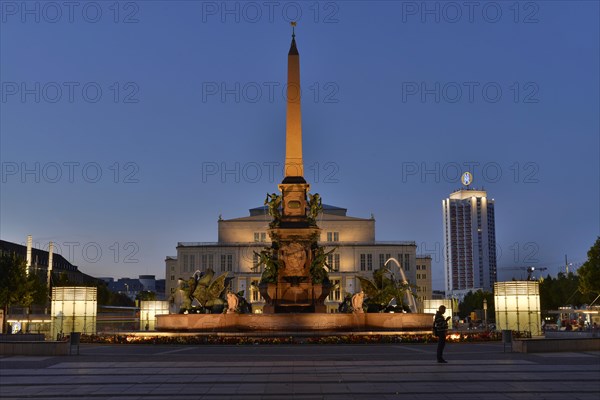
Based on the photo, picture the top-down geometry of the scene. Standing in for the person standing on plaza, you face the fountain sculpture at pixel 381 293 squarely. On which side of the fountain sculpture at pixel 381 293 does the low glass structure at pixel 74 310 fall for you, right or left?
left

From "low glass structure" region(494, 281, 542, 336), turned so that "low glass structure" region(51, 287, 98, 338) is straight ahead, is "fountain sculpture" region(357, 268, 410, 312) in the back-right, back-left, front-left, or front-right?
front-right

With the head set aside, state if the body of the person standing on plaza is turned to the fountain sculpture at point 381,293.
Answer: no

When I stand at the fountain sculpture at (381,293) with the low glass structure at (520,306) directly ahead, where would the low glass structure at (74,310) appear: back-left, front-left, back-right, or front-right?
back-right

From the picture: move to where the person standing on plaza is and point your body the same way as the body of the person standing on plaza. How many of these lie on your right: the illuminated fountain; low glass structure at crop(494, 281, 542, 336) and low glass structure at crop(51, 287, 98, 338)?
0

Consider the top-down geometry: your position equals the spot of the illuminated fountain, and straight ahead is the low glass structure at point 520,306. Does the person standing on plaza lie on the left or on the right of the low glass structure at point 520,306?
right
